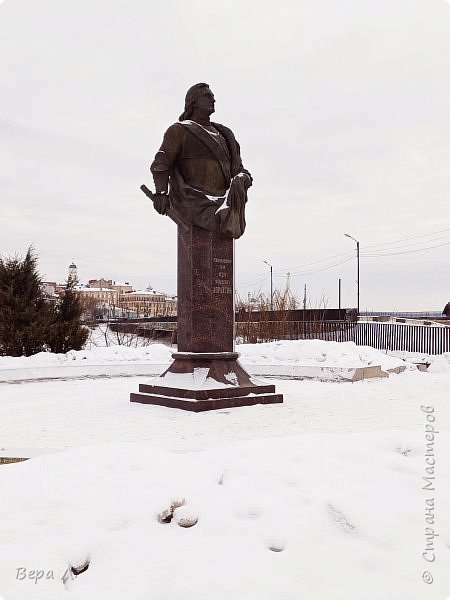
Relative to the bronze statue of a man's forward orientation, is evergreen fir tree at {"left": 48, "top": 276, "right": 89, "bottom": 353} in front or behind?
behind

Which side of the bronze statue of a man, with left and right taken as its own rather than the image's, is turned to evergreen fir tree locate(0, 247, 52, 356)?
back

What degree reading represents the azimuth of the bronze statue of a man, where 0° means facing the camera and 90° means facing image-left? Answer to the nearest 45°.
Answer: approximately 315°
